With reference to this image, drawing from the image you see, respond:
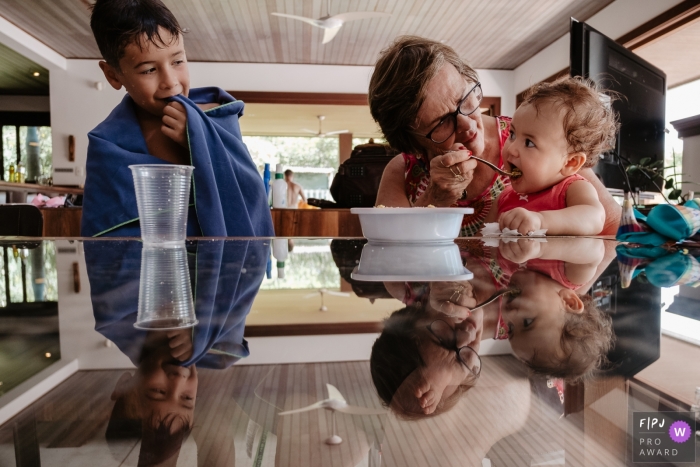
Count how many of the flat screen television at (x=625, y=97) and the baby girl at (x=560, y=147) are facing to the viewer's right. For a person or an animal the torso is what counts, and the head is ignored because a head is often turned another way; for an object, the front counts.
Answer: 0

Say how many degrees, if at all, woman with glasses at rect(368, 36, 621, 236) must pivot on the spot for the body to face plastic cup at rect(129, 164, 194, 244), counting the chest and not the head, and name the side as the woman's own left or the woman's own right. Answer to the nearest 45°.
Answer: approximately 90° to the woman's own right

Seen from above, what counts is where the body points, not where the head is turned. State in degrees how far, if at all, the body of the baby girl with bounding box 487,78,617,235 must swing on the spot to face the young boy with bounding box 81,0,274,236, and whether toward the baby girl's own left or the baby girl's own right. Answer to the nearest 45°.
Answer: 0° — they already face them

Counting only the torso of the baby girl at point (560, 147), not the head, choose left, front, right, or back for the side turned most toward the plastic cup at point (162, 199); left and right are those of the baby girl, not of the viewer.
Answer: front

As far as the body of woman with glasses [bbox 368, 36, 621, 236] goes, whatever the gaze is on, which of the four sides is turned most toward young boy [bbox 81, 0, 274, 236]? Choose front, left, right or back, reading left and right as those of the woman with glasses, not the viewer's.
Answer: right
